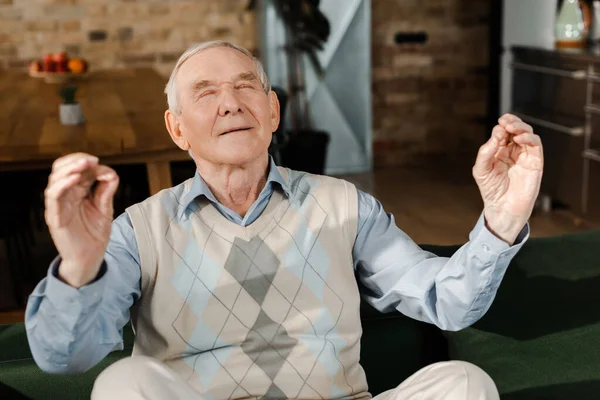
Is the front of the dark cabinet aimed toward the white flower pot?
yes

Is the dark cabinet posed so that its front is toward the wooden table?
yes

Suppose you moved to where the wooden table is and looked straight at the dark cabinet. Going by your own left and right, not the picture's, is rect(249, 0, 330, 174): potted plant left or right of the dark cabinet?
left

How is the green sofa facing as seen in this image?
toward the camera

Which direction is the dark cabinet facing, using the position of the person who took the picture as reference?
facing the viewer and to the left of the viewer

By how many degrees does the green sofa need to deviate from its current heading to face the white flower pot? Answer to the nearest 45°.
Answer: approximately 135° to its right

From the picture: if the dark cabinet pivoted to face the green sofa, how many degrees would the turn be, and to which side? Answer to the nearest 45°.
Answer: approximately 45° to its left

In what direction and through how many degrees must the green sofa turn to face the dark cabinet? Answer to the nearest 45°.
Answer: approximately 180°

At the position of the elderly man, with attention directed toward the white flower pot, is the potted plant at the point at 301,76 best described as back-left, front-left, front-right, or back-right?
front-right

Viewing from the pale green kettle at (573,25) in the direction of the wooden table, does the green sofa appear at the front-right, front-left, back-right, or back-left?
front-left

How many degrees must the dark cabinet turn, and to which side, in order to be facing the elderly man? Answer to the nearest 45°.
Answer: approximately 45° to its left

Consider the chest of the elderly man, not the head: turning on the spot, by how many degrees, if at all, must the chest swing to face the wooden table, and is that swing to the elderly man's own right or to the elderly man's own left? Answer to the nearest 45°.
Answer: approximately 180°

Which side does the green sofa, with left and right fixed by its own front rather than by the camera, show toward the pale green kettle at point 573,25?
back

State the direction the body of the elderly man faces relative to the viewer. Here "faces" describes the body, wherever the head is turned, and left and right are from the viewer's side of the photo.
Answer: facing the viewer

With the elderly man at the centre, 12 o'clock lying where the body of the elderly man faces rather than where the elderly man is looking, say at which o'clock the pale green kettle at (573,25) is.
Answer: The pale green kettle is roughly at 7 o'clock from the elderly man.
